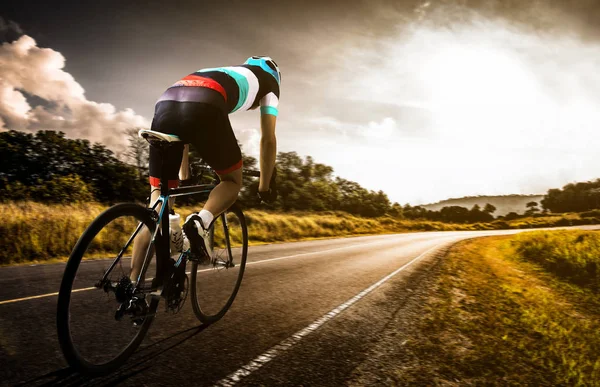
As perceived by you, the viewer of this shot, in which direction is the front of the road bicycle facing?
facing away from the viewer and to the right of the viewer

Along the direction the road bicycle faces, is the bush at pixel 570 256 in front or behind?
in front

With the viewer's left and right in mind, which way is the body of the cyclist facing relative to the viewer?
facing away from the viewer and to the right of the viewer

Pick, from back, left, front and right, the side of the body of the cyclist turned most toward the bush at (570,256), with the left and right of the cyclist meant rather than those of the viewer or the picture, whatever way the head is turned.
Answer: front

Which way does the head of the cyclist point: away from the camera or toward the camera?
away from the camera
